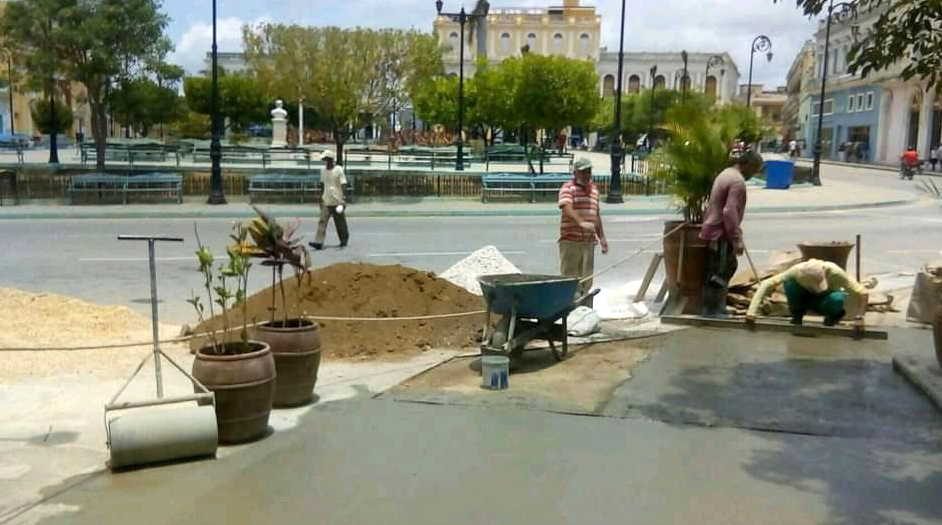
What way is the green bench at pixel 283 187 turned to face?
toward the camera

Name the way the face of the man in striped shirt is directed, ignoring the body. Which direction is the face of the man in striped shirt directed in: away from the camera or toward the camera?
toward the camera

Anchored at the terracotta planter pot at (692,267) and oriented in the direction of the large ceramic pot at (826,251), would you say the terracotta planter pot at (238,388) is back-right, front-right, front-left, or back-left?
back-right

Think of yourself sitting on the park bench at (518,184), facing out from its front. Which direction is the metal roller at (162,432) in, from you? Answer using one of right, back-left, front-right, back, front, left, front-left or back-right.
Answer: front

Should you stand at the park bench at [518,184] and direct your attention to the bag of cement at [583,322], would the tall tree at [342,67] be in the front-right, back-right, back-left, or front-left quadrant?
back-right

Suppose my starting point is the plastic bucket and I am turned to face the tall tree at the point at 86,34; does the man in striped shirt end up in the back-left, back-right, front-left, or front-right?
front-right

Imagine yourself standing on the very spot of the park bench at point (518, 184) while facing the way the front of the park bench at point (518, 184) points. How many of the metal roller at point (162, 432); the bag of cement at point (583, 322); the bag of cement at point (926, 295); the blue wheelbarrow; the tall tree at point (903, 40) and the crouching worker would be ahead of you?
6

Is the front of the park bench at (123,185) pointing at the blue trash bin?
no

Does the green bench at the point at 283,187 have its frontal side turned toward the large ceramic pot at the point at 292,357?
yes

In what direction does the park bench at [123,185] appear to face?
toward the camera

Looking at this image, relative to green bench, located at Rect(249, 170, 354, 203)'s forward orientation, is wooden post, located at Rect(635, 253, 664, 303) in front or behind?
in front

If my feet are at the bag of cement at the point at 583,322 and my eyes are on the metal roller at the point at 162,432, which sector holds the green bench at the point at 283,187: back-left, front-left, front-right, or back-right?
back-right

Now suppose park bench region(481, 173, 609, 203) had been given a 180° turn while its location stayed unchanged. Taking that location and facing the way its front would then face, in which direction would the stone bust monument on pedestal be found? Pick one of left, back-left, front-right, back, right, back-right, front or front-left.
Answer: front-left

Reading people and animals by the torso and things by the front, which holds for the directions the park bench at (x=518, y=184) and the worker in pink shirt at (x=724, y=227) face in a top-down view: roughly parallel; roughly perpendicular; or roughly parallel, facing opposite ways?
roughly perpendicular

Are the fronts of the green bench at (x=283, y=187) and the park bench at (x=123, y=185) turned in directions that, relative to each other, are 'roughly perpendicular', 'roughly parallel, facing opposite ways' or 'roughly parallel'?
roughly parallel

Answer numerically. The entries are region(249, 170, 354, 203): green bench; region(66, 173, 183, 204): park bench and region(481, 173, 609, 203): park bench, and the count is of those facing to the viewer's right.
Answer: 0
